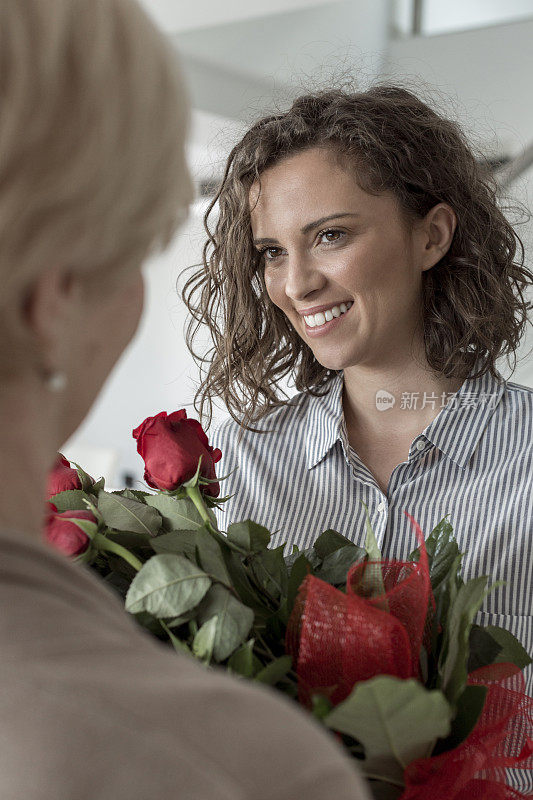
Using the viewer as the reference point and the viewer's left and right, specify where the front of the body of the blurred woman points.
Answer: facing away from the viewer and to the right of the viewer

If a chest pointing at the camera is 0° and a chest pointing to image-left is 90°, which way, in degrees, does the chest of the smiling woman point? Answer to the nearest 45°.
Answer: approximately 45°

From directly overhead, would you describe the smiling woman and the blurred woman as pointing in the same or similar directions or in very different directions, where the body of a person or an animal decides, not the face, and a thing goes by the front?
very different directions

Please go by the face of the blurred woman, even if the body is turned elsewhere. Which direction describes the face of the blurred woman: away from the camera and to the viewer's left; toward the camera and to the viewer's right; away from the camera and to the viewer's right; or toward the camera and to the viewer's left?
away from the camera and to the viewer's right
